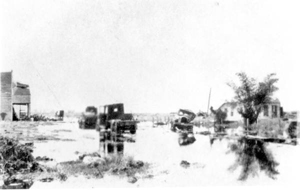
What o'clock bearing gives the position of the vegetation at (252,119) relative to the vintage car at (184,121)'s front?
The vegetation is roughly at 7 o'clock from the vintage car.

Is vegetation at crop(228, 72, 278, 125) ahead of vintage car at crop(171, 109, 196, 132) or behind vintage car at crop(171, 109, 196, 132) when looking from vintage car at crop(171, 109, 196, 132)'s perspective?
behind

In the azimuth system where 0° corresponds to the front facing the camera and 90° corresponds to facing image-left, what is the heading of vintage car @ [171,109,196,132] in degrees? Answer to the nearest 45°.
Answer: approximately 45°
